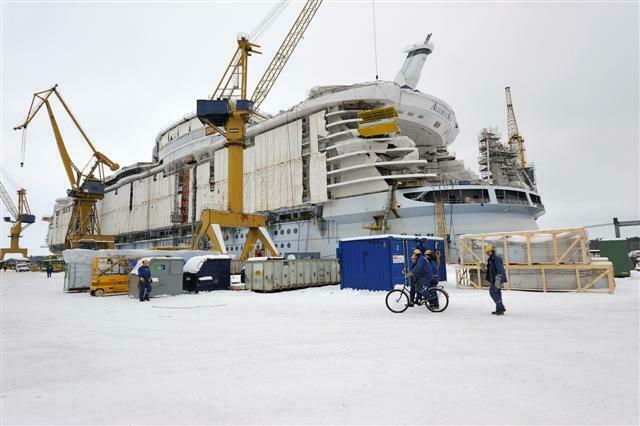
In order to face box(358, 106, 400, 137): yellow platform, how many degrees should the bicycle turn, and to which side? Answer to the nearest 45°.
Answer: approximately 90° to its right

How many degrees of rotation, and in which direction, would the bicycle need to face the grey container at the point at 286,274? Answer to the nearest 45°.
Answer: approximately 45° to its right

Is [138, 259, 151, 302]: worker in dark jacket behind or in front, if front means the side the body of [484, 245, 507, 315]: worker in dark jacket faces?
in front

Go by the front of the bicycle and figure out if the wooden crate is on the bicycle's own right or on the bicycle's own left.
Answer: on the bicycle's own right

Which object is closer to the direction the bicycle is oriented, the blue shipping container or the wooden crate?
the blue shipping container

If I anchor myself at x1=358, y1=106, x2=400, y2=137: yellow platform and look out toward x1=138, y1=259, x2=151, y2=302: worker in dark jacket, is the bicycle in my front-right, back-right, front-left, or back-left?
front-left

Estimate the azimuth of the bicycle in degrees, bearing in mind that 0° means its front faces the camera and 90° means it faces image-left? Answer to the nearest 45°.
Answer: approximately 90°

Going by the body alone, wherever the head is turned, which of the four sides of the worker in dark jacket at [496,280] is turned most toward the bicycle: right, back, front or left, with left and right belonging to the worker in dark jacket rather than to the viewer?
front

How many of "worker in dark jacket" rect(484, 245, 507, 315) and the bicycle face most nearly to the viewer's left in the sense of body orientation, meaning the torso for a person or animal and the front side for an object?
2

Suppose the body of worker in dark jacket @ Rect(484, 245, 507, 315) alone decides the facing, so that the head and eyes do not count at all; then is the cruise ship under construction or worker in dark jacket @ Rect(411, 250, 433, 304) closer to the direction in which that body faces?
the worker in dark jacket

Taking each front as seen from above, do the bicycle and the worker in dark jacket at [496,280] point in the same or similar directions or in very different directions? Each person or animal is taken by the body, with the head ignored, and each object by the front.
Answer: same or similar directions

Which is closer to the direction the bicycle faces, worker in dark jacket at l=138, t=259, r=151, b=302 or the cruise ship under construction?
the worker in dark jacket

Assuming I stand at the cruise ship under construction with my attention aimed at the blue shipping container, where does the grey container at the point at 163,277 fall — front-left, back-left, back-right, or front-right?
front-right

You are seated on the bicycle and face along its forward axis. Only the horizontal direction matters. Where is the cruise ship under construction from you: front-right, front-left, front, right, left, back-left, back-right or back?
right

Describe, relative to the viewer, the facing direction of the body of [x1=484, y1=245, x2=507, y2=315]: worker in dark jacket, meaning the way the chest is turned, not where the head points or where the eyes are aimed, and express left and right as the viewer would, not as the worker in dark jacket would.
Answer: facing to the left of the viewer
